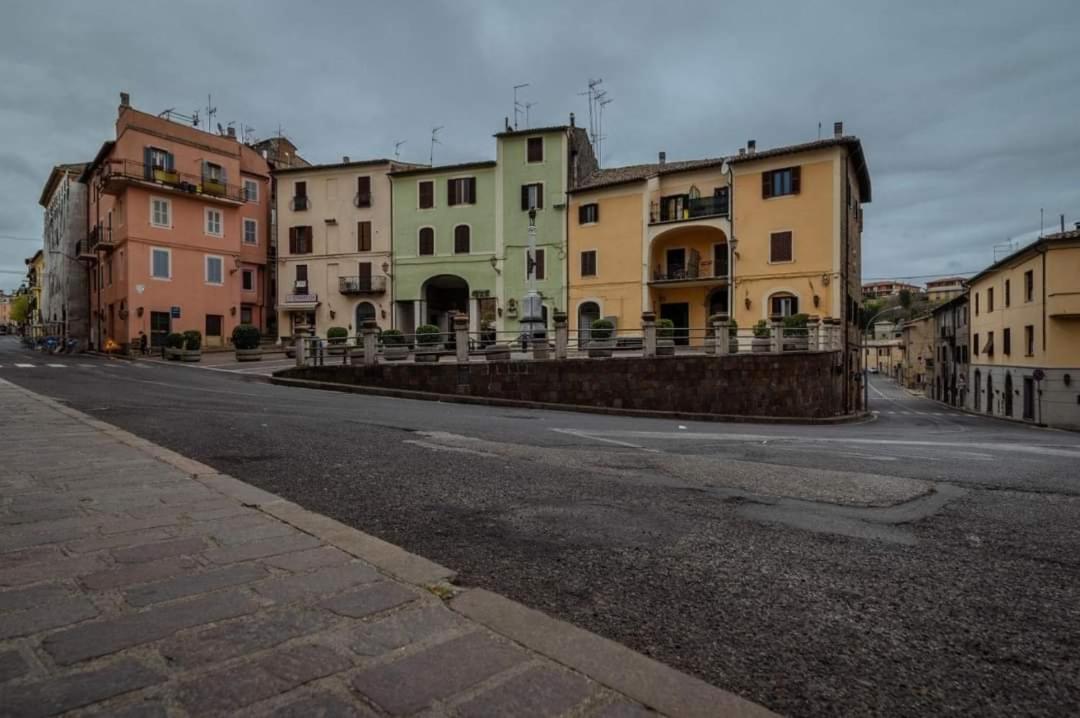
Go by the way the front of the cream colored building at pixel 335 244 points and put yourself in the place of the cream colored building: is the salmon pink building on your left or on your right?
on your right

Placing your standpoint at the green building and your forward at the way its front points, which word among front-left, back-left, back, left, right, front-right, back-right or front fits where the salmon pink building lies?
right

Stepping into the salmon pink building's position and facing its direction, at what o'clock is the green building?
The green building is roughly at 10 o'clock from the salmon pink building.

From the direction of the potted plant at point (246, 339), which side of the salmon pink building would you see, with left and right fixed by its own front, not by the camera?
front

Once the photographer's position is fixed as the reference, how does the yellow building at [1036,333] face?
facing the viewer and to the left of the viewer

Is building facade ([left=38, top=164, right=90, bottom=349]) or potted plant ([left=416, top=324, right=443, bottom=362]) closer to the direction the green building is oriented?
the potted plant

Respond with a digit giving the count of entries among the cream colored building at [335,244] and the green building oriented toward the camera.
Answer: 2

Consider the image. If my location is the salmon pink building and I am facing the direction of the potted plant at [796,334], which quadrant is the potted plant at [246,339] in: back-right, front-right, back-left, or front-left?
front-right

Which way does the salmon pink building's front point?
toward the camera

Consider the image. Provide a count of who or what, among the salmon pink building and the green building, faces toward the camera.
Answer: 2

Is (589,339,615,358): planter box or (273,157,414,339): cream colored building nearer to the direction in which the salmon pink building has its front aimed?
the planter box

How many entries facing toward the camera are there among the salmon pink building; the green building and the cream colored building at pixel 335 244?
3

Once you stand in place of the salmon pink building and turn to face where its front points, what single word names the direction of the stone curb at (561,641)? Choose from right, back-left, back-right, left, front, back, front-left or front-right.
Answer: front

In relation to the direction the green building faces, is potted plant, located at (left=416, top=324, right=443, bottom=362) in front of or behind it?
in front

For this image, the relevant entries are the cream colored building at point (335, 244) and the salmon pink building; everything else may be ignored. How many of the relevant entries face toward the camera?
2

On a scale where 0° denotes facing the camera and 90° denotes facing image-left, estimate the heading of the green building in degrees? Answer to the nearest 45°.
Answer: approximately 0°

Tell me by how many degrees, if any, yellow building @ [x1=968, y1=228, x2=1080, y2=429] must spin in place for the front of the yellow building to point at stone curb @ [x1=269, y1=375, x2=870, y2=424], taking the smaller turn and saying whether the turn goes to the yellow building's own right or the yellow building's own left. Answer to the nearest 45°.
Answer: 0° — it already faces it

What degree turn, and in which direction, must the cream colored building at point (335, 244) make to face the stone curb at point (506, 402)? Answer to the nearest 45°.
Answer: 0° — it already faces it
